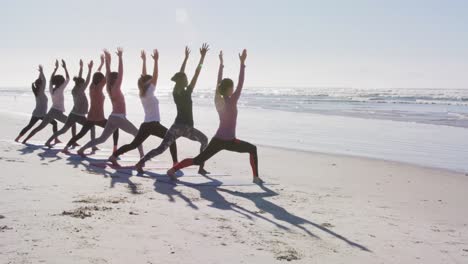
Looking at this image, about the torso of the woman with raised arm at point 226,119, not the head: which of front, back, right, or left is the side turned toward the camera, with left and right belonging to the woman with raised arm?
right

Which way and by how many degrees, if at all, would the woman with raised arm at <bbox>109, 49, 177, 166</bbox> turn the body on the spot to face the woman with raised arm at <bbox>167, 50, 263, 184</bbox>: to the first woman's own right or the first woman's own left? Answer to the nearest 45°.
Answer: approximately 45° to the first woman's own right

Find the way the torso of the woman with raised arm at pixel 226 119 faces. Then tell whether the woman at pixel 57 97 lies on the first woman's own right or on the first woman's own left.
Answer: on the first woman's own left

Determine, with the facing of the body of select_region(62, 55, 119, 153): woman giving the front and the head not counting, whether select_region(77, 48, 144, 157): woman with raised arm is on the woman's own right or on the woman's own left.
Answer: on the woman's own right

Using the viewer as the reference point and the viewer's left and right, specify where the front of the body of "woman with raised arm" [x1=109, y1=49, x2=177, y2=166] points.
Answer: facing to the right of the viewer

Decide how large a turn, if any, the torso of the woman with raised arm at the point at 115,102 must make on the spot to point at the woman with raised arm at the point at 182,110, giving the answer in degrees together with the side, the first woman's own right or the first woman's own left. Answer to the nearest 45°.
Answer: approximately 45° to the first woman's own right

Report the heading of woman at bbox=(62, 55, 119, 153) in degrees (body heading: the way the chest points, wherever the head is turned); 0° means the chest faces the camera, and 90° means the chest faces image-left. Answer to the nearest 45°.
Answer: approximately 270°

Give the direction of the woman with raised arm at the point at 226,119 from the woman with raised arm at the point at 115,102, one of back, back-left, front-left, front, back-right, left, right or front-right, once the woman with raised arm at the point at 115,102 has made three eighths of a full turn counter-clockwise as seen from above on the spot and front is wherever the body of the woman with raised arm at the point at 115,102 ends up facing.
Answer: back

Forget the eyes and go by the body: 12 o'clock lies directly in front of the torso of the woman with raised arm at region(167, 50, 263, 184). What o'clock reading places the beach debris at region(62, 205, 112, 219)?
The beach debris is roughly at 4 o'clock from the woman with raised arm.

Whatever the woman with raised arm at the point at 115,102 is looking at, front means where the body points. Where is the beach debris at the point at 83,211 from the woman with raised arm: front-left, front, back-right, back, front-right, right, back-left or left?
right
